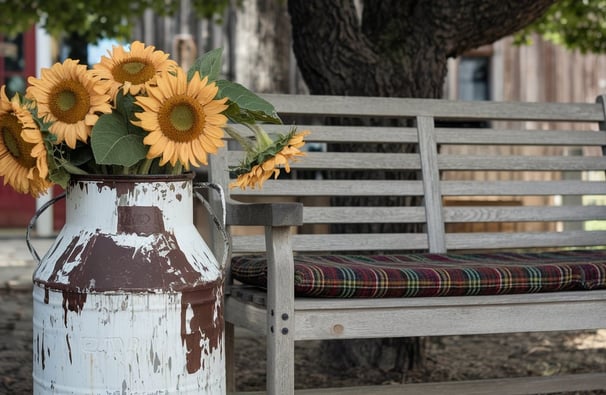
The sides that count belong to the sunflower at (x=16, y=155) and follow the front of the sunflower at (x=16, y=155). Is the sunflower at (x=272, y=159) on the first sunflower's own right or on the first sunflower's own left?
on the first sunflower's own left

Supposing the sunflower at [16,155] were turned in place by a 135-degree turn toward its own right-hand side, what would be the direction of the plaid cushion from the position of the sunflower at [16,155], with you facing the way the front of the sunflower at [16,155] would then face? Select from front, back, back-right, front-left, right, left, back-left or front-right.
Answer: right

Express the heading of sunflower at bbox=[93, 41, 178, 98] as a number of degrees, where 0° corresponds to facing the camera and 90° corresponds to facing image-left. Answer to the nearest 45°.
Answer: approximately 0°

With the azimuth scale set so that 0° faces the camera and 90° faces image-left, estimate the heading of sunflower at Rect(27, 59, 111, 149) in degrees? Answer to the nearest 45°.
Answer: approximately 0°

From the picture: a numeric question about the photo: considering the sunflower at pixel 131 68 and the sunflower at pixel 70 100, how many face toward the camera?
2

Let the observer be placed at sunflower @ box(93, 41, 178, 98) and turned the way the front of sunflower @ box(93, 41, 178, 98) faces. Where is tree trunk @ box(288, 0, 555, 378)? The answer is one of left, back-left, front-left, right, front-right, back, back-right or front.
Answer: back-left

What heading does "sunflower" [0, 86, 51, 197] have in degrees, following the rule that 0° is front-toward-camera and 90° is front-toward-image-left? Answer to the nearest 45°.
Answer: approximately 45°
